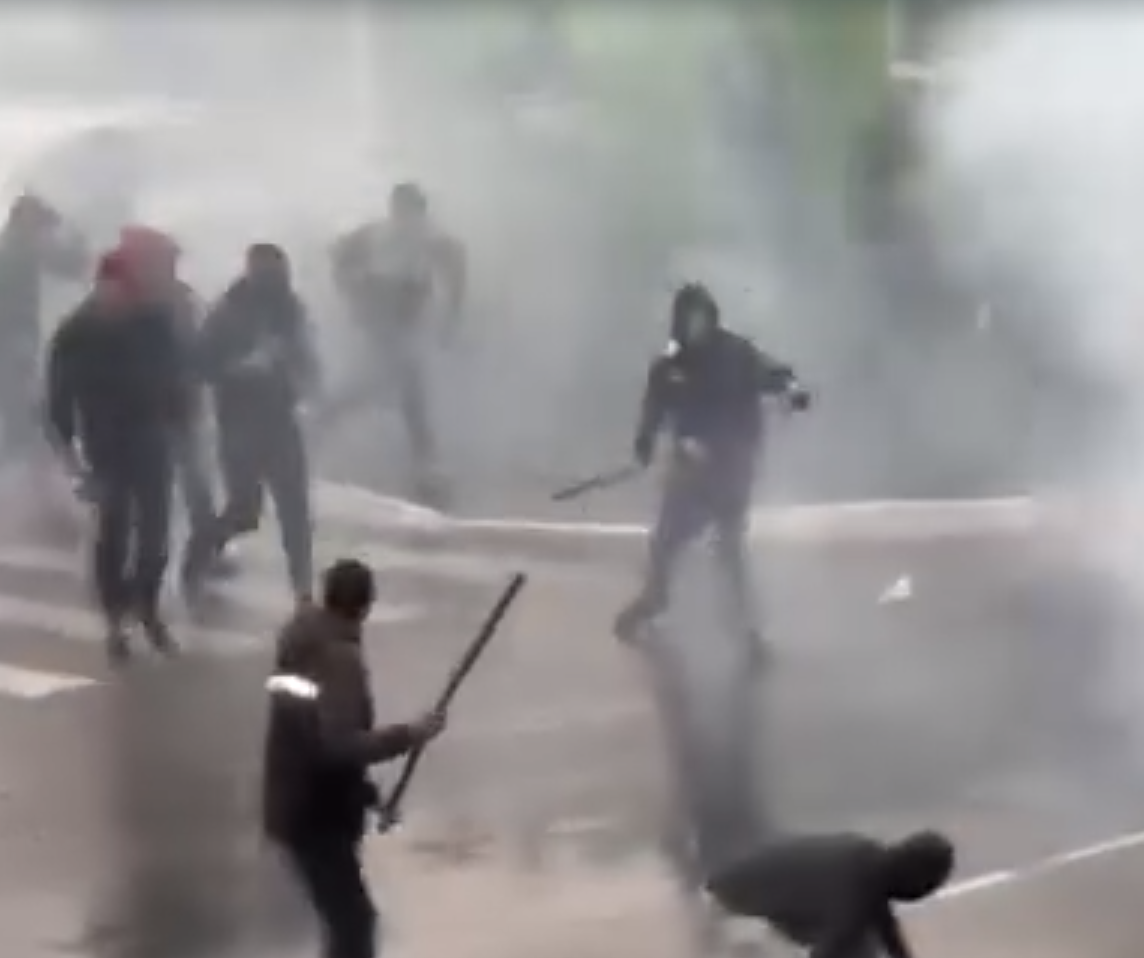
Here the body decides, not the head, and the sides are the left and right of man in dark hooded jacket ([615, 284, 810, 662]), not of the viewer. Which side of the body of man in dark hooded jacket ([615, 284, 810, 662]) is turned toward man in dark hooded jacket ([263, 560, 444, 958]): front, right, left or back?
front

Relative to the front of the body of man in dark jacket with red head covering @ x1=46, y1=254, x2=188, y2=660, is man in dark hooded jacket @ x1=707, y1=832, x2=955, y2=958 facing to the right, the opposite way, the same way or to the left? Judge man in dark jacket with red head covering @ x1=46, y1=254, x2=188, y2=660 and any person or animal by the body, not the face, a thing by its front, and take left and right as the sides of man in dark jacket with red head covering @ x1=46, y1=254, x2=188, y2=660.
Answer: to the left

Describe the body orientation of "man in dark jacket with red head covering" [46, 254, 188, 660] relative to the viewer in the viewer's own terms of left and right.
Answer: facing the viewer

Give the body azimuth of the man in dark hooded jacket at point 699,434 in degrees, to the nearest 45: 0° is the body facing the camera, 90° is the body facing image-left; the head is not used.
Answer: approximately 0°

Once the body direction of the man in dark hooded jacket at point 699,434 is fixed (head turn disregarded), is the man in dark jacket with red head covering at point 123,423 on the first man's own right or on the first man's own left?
on the first man's own right

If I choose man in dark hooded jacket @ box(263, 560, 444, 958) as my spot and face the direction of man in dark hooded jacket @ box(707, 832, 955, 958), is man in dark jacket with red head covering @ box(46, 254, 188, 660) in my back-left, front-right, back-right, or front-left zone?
back-left

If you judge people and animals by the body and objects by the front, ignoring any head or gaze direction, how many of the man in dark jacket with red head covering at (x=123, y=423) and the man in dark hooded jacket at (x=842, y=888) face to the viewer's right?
1

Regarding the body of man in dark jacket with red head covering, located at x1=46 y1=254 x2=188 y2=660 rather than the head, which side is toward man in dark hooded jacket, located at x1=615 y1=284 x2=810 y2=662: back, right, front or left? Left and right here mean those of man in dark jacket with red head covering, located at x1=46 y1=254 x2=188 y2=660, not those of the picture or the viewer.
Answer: left

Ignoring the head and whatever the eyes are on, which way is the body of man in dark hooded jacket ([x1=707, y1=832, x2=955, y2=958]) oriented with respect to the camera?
to the viewer's right

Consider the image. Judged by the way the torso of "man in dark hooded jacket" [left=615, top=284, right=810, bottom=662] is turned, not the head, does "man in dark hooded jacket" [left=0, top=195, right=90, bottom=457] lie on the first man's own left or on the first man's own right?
on the first man's own right
